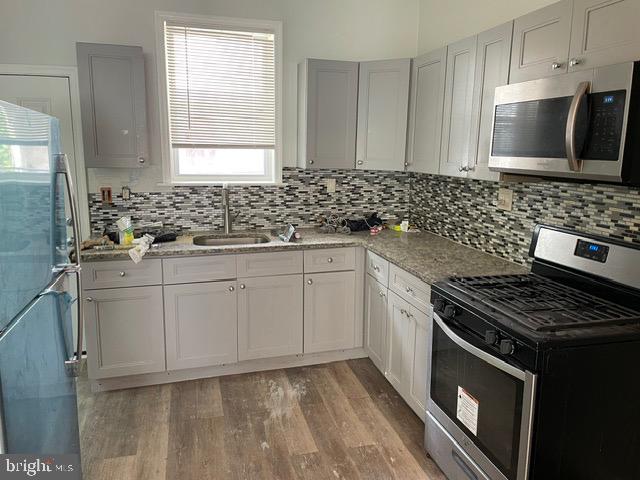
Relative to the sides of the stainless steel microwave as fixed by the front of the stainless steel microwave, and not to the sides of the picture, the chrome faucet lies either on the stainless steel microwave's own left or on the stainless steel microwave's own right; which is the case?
on the stainless steel microwave's own right

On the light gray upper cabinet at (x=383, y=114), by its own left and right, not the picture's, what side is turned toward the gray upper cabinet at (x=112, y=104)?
right

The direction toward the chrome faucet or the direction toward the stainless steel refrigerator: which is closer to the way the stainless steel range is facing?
the stainless steel refrigerator

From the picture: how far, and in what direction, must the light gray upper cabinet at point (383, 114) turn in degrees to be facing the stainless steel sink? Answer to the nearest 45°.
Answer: approximately 90° to its right

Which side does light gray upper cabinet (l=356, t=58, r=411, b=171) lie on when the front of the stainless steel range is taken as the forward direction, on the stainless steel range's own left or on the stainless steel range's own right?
on the stainless steel range's own right

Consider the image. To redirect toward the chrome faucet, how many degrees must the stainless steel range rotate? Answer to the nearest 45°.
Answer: approximately 90° to its right

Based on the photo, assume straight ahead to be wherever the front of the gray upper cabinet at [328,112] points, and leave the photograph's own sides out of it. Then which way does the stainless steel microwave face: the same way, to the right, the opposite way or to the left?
to the right

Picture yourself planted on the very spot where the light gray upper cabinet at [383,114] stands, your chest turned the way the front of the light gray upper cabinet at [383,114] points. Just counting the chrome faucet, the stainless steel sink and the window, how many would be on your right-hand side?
3

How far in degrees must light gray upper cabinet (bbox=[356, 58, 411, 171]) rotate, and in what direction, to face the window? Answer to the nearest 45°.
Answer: approximately 90° to its right
